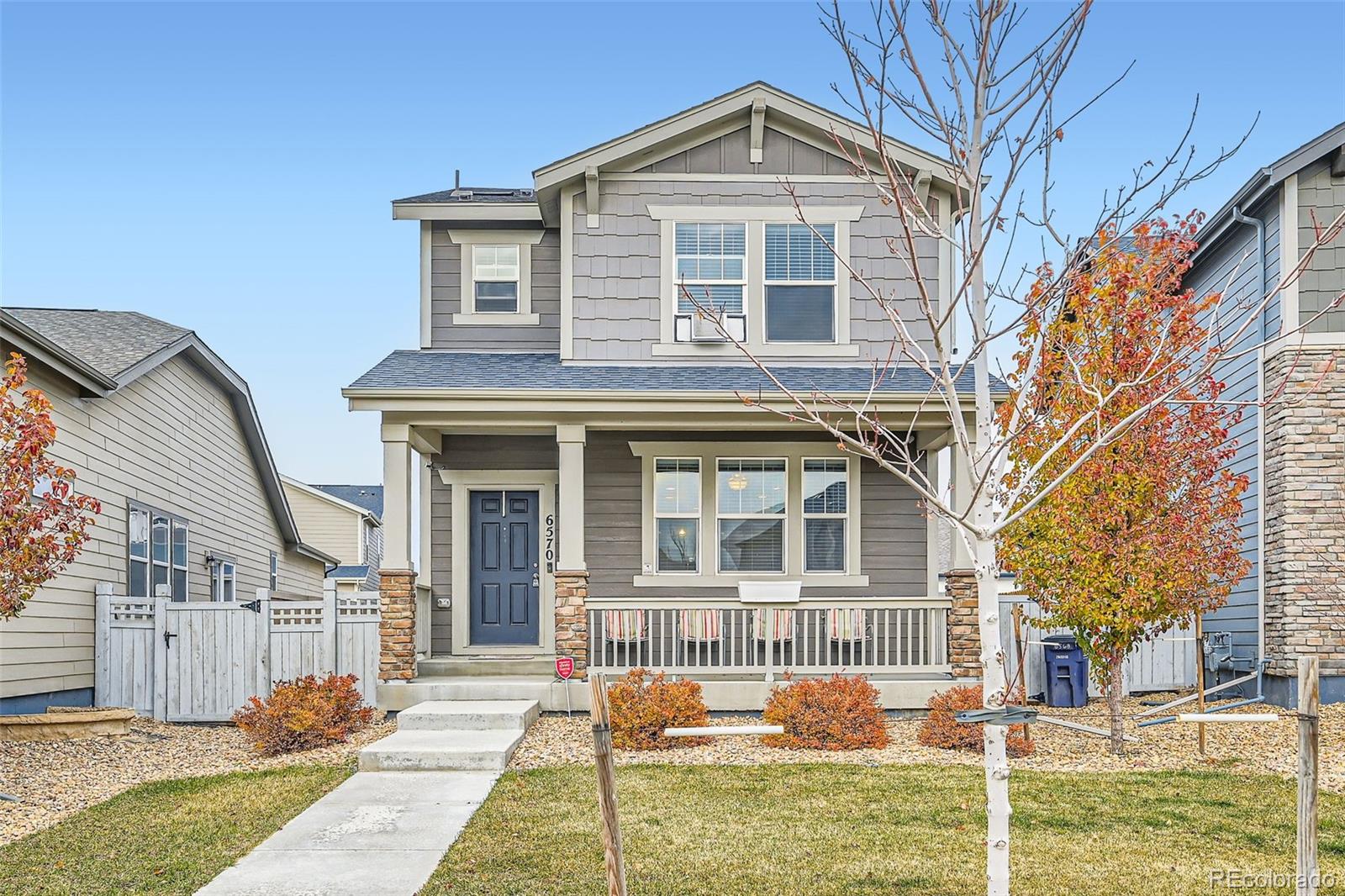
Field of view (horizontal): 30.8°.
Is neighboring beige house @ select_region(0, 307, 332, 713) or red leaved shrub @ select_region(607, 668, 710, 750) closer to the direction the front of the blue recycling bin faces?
the red leaved shrub

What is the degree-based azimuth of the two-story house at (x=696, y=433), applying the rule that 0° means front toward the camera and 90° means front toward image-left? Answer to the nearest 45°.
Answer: approximately 0°

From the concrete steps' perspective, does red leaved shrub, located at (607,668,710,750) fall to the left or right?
on its left

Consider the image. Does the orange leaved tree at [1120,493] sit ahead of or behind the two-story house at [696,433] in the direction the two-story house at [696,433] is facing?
ahead

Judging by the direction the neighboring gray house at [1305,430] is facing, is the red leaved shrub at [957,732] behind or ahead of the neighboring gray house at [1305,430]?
ahead

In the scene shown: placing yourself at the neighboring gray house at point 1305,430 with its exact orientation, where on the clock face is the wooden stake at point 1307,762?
The wooden stake is roughly at 12 o'clock from the neighboring gray house.

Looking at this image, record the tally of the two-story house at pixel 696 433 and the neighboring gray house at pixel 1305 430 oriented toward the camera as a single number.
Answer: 2
